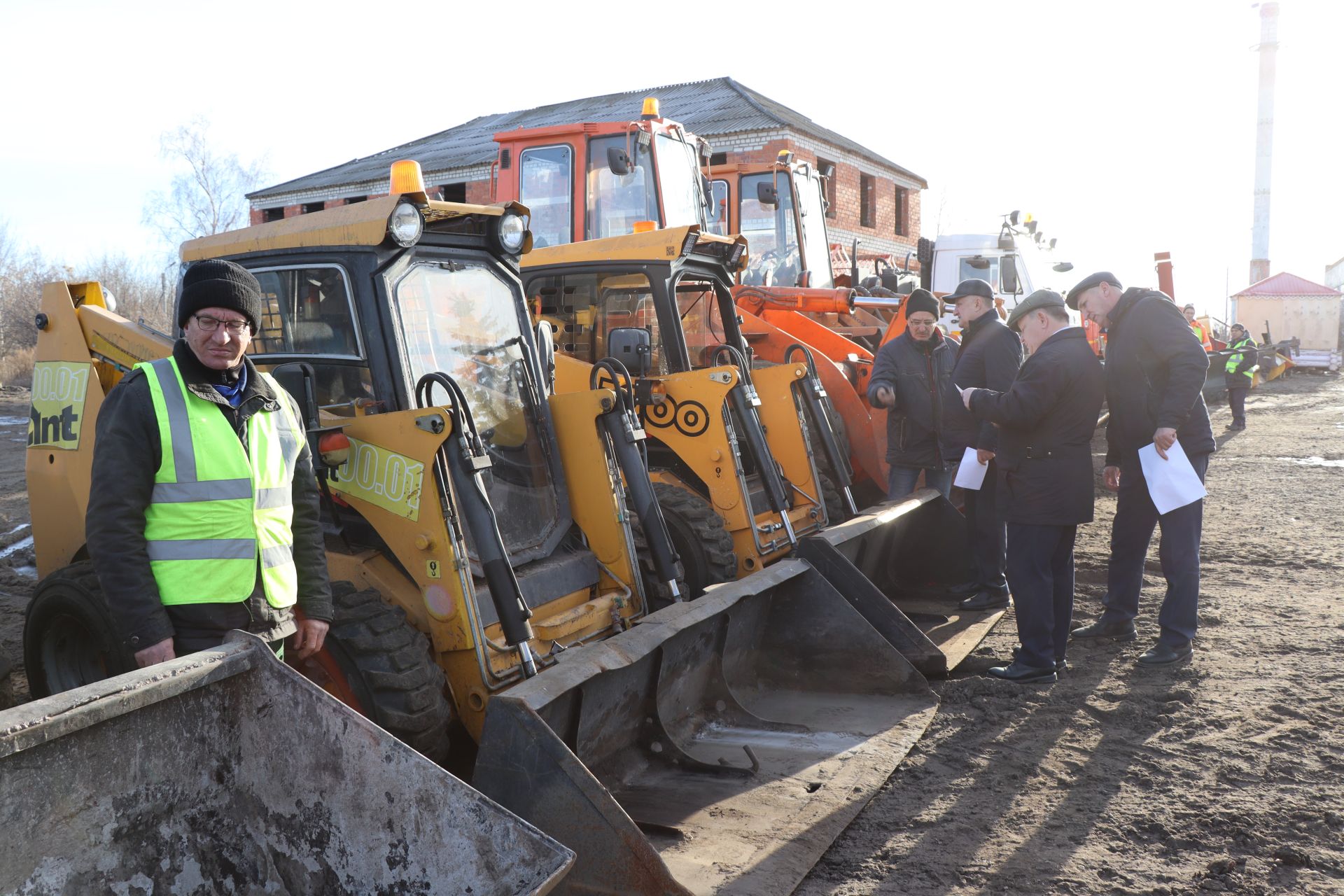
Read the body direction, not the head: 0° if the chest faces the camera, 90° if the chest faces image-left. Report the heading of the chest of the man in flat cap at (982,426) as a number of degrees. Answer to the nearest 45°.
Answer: approximately 90°

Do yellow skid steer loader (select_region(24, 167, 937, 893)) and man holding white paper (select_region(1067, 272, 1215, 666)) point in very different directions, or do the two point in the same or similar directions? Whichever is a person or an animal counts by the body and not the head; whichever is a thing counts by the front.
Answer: very different directions

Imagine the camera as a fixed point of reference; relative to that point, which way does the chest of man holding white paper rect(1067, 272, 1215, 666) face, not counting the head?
to the viewer's left

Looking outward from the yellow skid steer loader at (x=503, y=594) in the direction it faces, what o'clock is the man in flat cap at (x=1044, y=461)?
The man in flat cap is roughly at 10 o'clock from the yellow skid steer loader.

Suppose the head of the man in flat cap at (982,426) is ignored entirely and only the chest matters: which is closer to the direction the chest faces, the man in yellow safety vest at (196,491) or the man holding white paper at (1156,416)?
the man in yellow safety vest

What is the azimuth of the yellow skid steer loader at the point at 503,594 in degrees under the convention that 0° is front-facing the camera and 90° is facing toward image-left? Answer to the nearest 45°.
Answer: approximately 315°

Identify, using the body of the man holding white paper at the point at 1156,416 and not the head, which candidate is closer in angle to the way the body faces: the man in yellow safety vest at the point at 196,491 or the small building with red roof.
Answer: the man in yellow safety vest

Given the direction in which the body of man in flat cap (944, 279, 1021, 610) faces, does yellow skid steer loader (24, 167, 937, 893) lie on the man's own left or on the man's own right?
on the man's own left

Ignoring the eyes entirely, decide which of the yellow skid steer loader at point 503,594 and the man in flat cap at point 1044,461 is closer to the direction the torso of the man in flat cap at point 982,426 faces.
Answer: the yellow skid steer loader

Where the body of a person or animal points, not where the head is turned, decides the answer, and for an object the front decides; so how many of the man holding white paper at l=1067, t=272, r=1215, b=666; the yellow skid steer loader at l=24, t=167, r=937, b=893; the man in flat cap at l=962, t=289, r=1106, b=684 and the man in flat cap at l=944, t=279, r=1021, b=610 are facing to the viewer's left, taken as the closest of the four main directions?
3

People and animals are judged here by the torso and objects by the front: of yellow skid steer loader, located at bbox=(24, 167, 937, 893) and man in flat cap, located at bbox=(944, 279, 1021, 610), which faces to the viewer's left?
the man in flat cap

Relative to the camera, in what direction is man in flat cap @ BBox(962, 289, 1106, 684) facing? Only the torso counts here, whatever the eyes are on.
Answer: to the viewer's left

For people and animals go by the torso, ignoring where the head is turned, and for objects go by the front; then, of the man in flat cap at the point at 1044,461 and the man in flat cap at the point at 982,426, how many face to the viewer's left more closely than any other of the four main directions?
2
